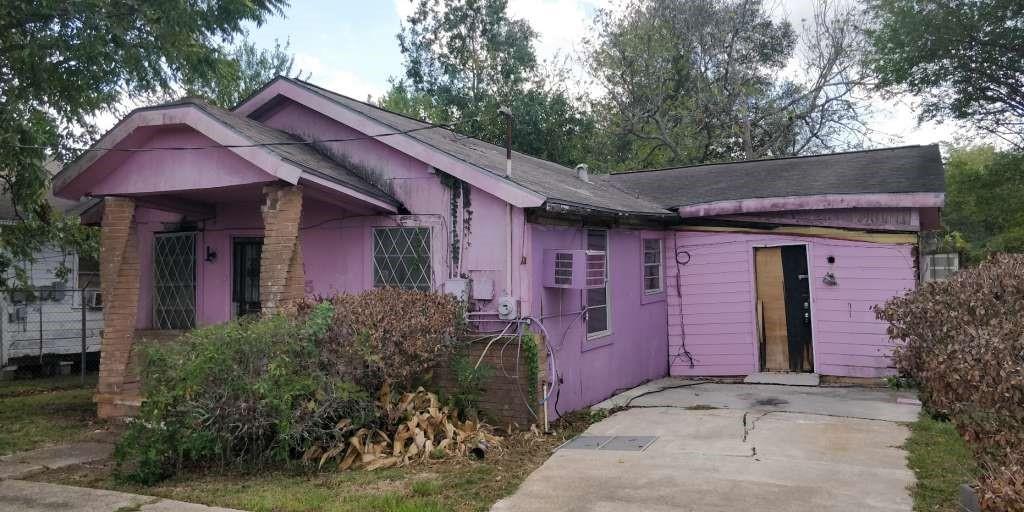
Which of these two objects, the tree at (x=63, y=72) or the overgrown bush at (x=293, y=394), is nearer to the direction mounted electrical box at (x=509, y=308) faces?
the overgrown bush

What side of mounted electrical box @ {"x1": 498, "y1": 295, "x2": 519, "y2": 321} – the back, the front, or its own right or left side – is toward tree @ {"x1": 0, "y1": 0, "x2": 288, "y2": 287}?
right

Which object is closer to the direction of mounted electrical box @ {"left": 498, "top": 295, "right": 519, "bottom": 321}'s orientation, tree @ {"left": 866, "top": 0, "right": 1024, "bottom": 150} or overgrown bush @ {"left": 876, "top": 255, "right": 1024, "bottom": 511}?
the overgrown bush

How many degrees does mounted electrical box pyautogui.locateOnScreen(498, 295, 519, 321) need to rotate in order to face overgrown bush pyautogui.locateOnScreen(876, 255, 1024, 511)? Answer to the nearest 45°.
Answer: approximately 90° to its left

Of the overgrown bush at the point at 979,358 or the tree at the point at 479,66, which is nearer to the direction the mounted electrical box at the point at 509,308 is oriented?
the overgrown bush

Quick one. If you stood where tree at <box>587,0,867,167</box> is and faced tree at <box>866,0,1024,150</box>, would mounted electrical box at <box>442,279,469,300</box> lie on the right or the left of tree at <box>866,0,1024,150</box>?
right

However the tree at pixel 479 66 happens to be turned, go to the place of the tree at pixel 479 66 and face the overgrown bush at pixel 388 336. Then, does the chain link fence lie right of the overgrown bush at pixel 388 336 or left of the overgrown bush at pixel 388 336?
right

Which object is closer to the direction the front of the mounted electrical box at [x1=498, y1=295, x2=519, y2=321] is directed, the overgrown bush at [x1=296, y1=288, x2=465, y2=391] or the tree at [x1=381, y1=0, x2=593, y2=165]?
the overgrown bush

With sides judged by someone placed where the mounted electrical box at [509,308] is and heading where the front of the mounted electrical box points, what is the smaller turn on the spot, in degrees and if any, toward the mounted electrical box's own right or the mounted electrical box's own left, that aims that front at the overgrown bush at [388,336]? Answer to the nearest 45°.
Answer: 0° — it already faces it

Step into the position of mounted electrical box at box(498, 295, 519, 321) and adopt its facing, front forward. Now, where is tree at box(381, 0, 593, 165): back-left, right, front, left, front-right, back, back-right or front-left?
back-right

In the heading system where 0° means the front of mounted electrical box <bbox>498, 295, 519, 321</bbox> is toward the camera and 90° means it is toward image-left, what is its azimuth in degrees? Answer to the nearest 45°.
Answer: approximately 45°

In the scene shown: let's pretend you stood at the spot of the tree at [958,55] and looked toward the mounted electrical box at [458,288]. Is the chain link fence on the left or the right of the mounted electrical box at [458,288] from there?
right

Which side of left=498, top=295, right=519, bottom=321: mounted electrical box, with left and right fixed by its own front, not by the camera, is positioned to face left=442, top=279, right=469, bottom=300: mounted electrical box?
right
